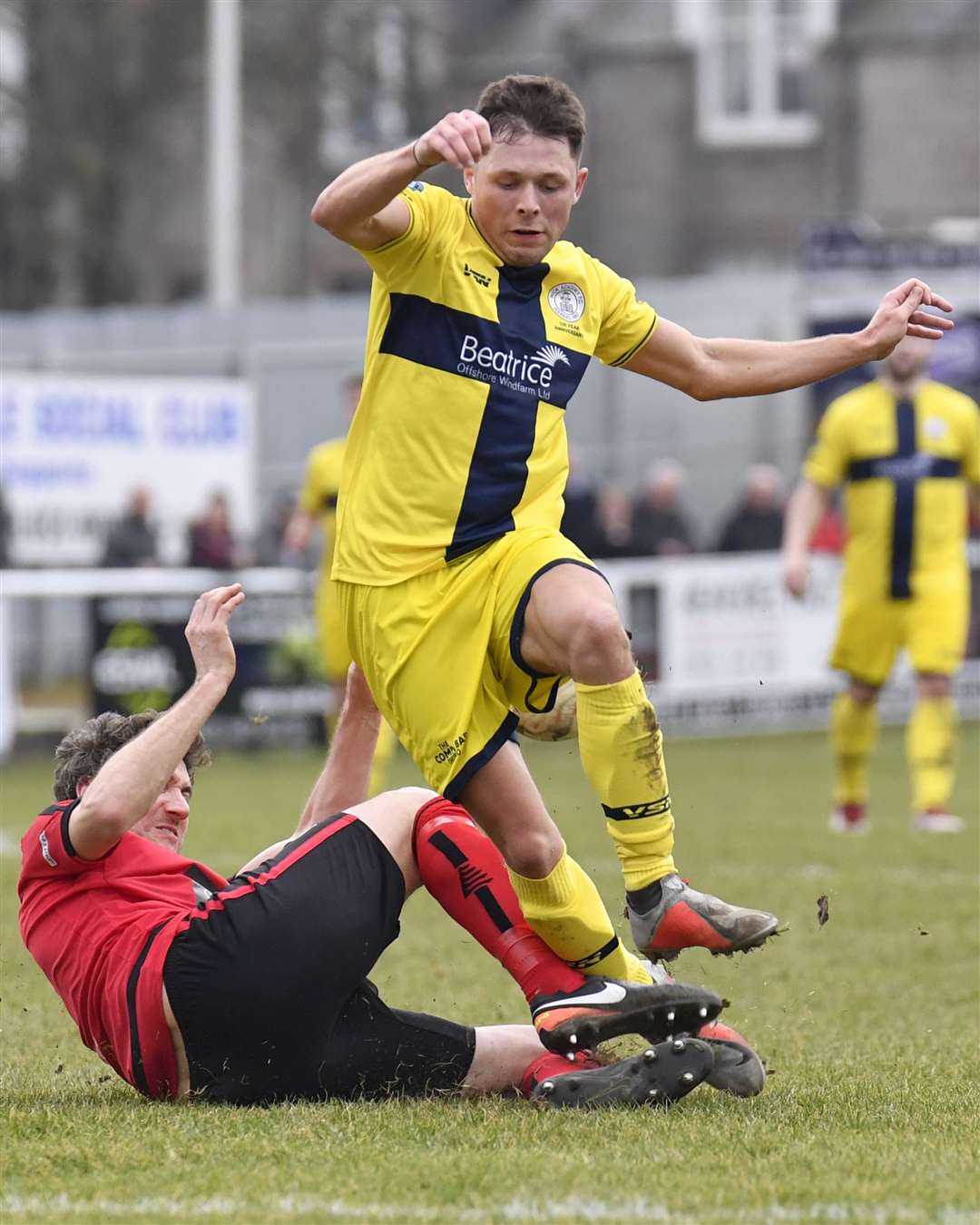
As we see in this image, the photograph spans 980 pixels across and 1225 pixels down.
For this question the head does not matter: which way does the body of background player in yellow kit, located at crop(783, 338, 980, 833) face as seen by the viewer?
toward the camera

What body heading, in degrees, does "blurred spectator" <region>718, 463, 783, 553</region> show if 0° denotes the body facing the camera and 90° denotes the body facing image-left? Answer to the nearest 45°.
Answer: approximately 0°

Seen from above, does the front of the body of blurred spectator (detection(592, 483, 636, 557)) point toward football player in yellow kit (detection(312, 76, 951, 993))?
yes

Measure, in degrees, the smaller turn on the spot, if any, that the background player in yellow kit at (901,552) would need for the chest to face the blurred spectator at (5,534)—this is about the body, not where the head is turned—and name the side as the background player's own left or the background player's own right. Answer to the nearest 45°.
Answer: approximately 135° to the background player's own right

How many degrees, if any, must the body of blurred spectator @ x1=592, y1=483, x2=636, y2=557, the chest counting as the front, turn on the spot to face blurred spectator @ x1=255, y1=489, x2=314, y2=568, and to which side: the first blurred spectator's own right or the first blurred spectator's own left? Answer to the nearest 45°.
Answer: approximately 90° to the first blurred spectator's own right

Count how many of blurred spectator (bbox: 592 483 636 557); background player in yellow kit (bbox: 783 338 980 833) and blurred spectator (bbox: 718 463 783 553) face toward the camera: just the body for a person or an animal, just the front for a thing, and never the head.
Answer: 3

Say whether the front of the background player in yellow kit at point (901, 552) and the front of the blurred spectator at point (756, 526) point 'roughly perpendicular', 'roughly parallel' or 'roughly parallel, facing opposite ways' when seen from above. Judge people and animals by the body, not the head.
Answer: roughly parallel

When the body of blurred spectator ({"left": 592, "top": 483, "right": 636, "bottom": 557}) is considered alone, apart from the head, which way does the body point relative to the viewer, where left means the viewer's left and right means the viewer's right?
facing the viewer

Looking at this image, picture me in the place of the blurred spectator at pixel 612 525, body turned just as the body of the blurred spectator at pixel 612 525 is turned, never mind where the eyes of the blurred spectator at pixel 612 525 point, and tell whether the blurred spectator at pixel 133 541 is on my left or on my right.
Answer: on my right

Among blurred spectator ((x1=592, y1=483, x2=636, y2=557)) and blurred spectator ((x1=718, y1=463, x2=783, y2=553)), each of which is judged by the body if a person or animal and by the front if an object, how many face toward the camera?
2

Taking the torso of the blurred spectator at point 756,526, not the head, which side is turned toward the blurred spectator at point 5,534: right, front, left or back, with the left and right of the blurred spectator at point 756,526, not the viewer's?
right
